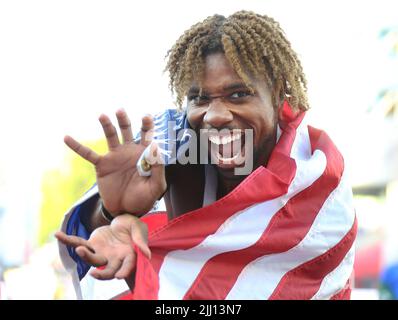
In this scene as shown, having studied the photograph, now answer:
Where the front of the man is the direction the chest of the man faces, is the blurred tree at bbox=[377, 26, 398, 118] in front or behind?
behind

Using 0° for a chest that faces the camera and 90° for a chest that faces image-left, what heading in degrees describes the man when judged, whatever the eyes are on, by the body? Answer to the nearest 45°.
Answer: approximately 45°

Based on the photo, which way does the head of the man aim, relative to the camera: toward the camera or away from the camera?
toward the camera
